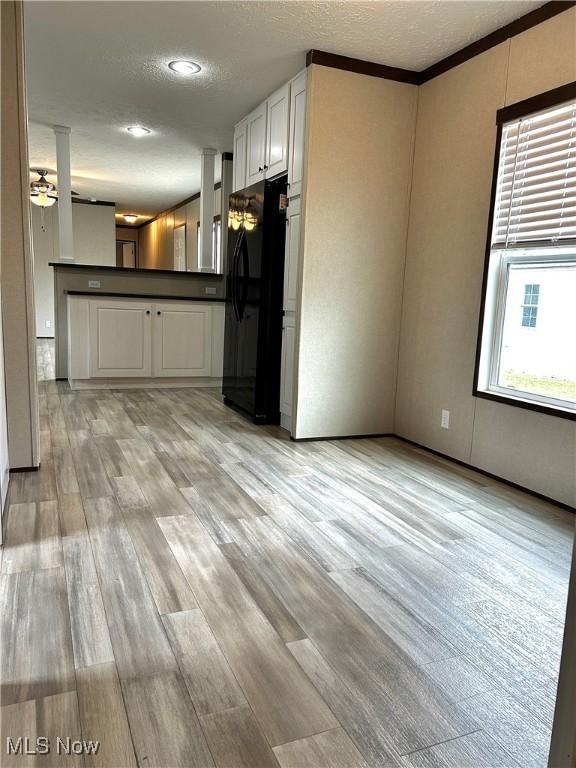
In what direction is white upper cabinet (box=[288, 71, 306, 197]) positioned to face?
to the viewer's left

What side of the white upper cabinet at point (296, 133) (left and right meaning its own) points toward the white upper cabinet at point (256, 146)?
right

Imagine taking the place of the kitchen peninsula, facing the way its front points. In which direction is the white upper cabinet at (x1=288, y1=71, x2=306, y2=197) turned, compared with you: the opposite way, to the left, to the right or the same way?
to the right

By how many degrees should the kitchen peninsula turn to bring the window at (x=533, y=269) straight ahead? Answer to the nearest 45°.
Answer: approximately 45° to its left

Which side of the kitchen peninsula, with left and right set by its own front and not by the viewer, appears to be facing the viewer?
front

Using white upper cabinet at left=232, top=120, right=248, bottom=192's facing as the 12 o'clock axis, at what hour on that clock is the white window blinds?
The white window blinds is roughly at 8 o'clock from the white upper cabinet.

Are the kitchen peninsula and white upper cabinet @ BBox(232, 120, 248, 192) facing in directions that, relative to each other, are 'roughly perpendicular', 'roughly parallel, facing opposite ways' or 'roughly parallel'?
roughly perpendicular

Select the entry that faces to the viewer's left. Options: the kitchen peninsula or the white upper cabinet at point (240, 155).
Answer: the white upper cabinet

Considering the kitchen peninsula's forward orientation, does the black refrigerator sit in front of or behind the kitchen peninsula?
in front

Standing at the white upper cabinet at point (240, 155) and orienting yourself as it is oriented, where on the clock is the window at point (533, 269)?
The window is roughly at 8 o'clock from the white upper cabinet.

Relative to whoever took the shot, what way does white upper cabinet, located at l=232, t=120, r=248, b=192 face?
facing to the left of the viewer

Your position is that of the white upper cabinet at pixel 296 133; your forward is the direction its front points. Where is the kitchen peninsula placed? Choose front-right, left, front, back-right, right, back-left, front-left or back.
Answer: front-right

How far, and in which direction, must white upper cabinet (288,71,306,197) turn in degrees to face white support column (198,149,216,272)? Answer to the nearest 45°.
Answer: approximately 90° to its right

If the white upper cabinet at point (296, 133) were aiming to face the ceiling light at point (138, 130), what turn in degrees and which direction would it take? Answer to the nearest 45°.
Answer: approximately 45° to its right
